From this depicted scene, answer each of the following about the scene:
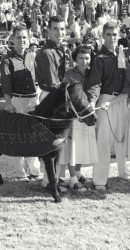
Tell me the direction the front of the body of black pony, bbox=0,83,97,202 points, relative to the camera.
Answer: to the viewer's right

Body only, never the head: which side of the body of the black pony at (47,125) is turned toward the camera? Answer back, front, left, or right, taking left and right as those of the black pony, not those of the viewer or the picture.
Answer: right
